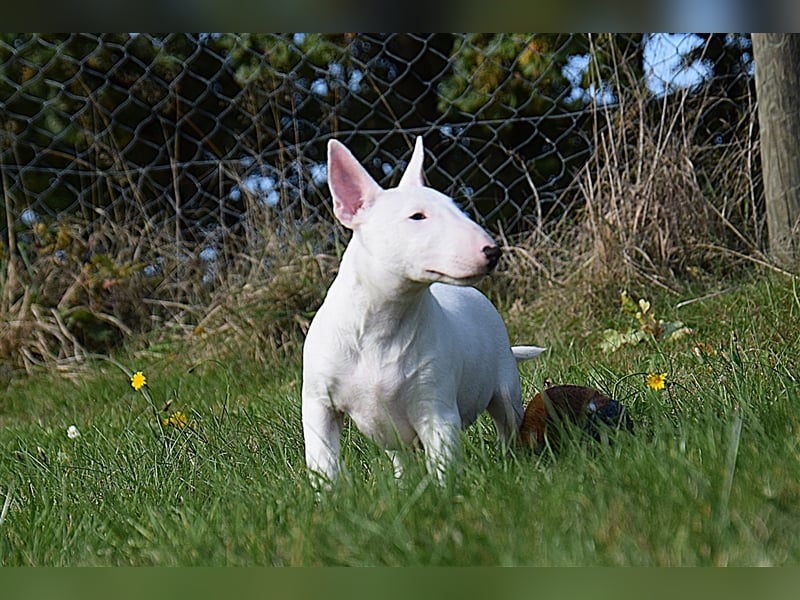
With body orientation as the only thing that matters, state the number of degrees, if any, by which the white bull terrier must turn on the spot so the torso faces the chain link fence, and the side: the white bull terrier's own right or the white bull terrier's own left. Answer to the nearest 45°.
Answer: approximately 135° to the white bull terrier's own right

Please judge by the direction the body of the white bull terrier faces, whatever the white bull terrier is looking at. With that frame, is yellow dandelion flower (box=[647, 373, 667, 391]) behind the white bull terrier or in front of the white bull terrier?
behind

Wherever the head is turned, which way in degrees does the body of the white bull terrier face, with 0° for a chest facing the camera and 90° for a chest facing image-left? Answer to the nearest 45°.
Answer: approximately 45°

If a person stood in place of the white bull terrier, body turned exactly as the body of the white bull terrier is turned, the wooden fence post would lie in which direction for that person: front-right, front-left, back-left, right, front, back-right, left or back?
back

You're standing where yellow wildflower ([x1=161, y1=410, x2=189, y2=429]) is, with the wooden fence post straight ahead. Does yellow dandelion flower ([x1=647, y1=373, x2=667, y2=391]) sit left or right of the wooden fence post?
right

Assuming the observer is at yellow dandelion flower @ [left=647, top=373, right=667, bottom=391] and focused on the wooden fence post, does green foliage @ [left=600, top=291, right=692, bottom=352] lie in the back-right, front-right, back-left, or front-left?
front-left

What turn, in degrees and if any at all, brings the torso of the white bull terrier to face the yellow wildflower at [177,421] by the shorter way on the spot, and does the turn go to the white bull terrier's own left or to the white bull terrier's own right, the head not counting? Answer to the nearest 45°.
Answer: approximately 90° to the white bull terrier's own right
